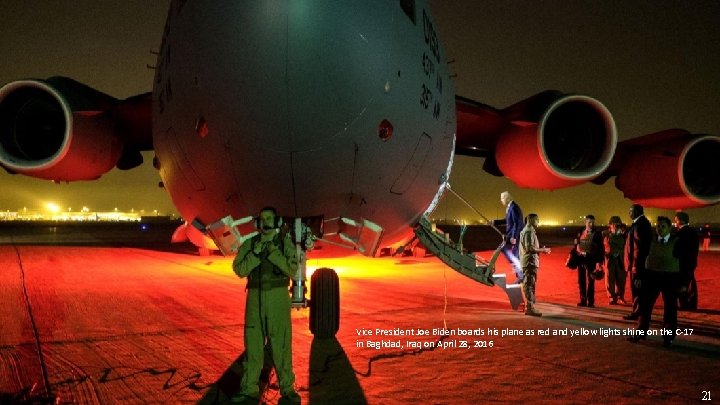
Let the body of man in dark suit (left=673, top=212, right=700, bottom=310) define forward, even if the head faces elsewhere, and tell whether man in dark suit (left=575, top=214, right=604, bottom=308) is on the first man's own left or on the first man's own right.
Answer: on the first man's own right

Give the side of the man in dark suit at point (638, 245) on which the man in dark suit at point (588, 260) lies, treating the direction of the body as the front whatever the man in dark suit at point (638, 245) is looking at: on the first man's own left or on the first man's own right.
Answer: on the first man's own right

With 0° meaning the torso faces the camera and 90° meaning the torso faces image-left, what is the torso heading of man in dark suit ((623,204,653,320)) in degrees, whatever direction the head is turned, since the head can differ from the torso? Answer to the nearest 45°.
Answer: approximately 90°

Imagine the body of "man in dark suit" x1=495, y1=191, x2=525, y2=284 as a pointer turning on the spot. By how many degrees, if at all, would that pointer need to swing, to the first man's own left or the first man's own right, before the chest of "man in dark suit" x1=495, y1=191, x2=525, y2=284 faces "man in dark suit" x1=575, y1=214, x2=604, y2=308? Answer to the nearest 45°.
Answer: approximately 135° to the first man's own right

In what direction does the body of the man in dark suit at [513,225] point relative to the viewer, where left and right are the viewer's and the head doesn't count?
facing to the left of the viewer

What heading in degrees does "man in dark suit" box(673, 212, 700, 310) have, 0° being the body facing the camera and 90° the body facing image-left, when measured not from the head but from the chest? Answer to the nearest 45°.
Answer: approximately 90°
